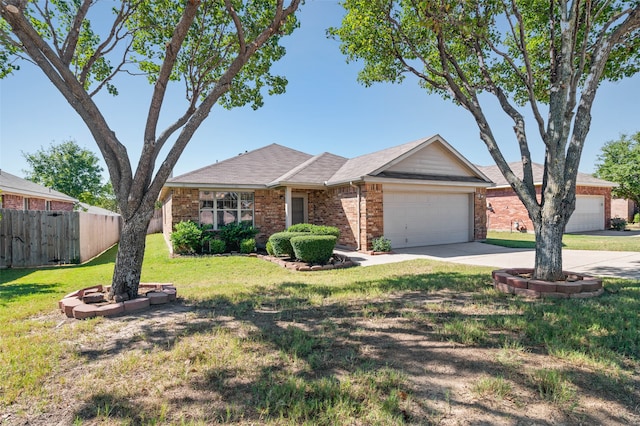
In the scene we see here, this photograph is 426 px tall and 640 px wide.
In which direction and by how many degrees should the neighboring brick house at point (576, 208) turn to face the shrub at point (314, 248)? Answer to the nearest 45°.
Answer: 0° — it already faces it

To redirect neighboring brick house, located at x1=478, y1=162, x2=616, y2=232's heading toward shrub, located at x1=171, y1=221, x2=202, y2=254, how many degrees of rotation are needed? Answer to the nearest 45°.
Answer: approximately 45° to its right

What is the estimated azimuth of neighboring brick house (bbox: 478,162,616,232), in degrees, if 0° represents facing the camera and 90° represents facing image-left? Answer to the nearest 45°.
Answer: approximately 0°

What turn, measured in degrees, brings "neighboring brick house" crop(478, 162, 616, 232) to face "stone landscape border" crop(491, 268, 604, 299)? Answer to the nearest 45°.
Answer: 0° — it already faces it

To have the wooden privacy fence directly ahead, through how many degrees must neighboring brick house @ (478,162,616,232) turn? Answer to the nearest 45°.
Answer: approximately 45° to its right

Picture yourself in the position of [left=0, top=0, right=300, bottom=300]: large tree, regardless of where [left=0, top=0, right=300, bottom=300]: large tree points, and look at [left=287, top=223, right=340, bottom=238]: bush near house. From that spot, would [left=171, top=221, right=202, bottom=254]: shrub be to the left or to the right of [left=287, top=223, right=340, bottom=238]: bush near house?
left

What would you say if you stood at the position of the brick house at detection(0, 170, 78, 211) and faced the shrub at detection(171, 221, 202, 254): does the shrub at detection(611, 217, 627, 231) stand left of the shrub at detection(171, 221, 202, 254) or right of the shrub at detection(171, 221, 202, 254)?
left

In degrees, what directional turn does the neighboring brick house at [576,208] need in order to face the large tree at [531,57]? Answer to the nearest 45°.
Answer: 0° — it already faces it
